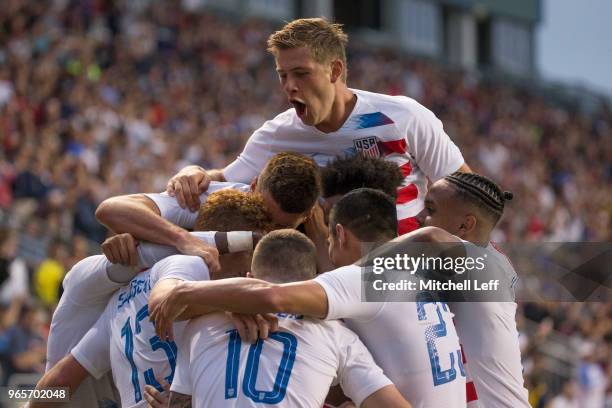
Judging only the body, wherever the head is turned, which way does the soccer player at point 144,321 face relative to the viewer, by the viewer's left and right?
facing away from the viewer and to the right of the viewer

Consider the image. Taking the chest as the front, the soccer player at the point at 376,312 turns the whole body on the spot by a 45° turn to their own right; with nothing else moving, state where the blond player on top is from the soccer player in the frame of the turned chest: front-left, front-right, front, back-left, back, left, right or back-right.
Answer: front

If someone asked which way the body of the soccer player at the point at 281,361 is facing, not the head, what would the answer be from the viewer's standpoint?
away from the camera

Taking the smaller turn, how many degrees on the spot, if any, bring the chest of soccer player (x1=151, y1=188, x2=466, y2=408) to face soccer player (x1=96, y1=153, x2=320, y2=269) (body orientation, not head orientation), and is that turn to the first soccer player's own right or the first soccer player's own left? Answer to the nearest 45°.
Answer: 0° — they already face them

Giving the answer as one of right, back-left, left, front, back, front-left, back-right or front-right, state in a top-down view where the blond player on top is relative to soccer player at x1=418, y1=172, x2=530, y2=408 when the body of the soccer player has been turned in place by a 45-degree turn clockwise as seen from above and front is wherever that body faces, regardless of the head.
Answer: front

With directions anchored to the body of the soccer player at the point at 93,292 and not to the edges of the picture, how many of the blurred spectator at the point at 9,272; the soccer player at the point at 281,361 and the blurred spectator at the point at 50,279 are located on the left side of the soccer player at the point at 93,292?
2

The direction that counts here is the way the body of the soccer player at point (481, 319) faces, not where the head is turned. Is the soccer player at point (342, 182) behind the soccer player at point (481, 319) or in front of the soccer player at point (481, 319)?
in front

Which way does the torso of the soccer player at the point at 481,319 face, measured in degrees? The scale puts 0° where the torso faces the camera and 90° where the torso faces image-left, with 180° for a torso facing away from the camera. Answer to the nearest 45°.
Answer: approximately 90°

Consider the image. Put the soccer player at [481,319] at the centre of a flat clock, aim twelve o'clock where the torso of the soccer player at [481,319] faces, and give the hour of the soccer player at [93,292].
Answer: the soccer player at [93,292] is roughly at 12 o'clock from the soccer player at [481,319].

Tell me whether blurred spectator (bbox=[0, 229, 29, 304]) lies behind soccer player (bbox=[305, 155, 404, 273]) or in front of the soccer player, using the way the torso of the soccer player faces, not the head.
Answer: behind

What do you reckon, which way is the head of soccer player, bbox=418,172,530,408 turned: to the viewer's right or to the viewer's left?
to the viewer's left

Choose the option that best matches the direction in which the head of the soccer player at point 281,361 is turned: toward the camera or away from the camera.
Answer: away from the camera
